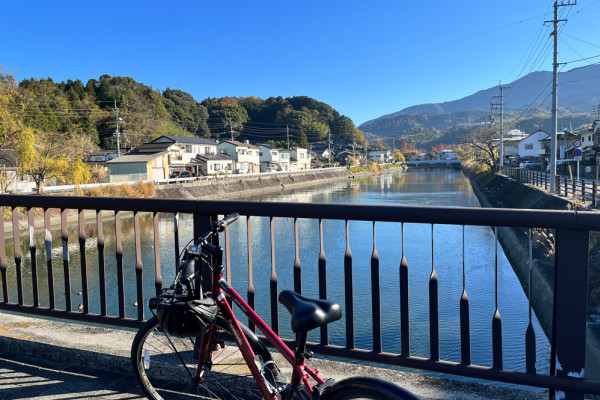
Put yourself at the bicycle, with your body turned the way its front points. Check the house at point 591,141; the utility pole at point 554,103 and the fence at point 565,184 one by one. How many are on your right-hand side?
3

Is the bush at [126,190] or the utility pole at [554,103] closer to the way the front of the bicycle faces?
the bush

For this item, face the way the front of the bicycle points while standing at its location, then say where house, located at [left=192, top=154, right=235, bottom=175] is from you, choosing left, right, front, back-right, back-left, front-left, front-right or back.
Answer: front-right

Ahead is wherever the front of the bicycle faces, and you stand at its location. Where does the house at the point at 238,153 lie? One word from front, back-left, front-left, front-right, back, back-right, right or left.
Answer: front-right

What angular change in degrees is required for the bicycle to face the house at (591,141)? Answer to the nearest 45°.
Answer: approximately 90° to its right

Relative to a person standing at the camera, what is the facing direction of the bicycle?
facing away from the viewer and to the left of the viewer

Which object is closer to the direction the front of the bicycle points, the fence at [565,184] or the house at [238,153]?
the house

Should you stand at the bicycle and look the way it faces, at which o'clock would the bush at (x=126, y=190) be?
The bush is roughly at 1 o'clock from the bicycle.

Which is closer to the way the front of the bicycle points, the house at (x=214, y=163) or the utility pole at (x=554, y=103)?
the house

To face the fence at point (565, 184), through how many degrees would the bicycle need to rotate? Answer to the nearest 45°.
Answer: approximately 90° to its right

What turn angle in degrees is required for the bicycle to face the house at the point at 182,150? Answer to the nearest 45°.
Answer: approximately 45° to its right

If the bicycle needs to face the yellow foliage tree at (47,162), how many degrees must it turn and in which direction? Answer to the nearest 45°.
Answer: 0° — it already faces it
